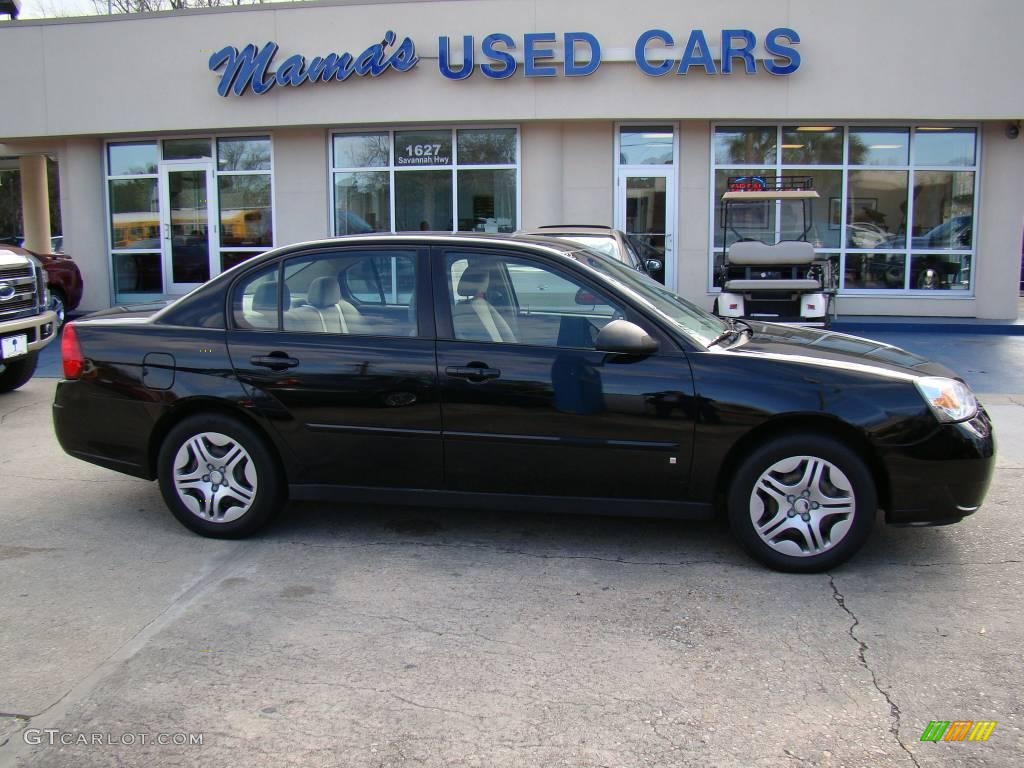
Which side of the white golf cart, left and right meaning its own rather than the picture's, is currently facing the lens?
back

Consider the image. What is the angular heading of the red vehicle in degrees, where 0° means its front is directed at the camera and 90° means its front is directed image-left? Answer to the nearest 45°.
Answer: approximately 315°

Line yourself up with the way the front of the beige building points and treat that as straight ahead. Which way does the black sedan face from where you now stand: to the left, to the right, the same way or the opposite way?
to the left

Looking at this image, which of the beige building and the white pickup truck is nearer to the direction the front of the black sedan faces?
the beige building

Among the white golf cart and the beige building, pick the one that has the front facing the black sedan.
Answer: the beige building

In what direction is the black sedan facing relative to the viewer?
to the viewer's right

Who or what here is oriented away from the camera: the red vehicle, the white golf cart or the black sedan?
the white golf cart

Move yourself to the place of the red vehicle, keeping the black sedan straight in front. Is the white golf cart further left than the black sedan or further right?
left
